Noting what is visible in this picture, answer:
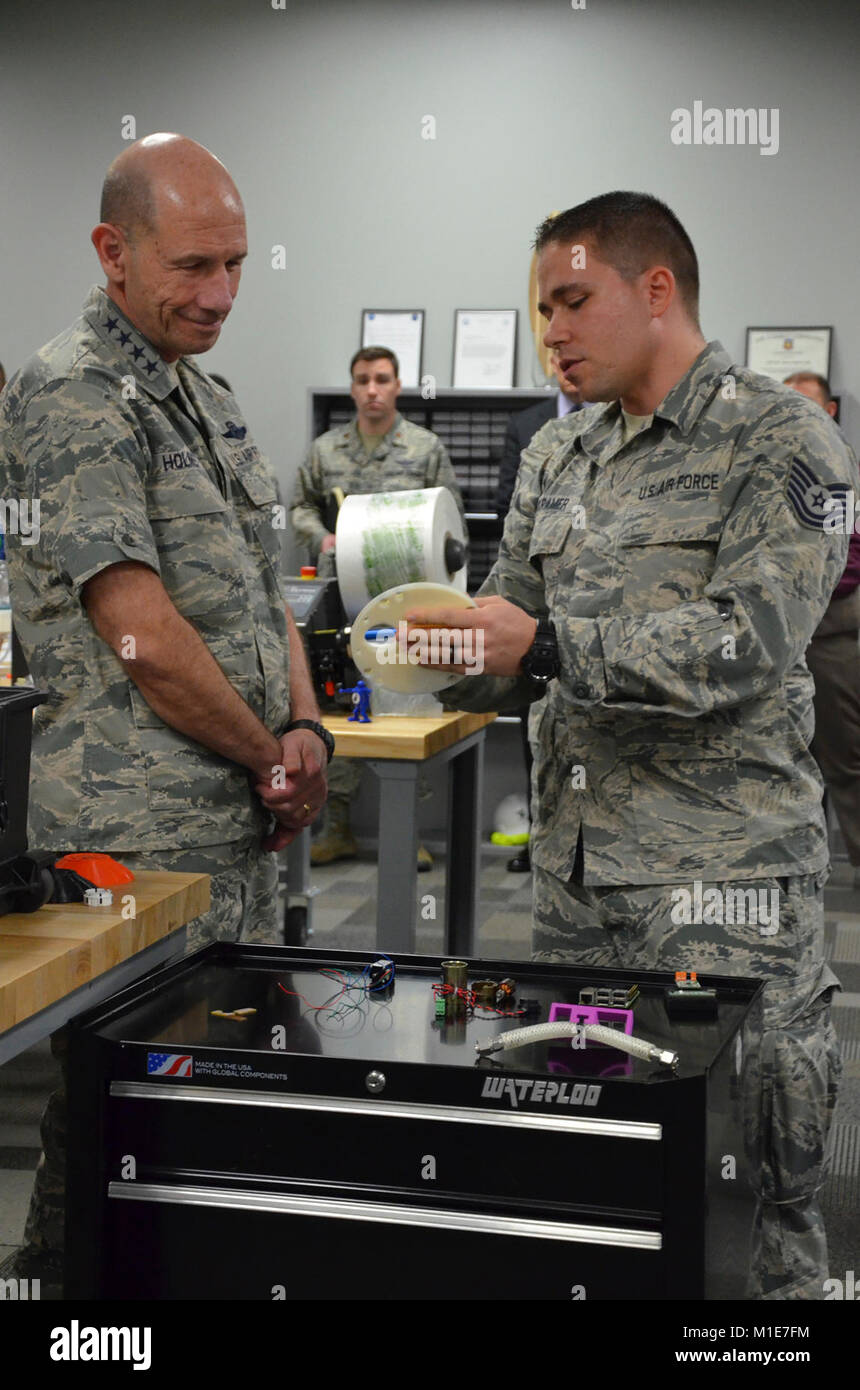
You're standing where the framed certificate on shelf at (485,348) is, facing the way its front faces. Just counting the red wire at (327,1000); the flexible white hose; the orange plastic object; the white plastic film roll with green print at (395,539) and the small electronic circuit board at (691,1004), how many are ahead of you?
5

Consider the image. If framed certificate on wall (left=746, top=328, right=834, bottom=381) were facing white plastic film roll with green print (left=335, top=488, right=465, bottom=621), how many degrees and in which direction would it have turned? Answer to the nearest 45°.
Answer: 0° — it already faces it

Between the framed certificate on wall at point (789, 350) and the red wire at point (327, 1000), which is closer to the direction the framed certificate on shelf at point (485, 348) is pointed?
the red wire

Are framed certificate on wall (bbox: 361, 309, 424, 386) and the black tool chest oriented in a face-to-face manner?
no

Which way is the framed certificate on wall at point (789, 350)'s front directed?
toward the camera

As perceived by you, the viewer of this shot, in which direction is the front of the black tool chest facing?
facing the viewer

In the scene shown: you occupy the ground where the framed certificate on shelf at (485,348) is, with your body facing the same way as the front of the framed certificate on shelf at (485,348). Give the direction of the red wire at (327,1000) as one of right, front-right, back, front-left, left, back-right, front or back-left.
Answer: front

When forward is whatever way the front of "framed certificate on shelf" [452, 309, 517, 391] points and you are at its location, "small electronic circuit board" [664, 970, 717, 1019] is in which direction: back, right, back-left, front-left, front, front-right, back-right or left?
front

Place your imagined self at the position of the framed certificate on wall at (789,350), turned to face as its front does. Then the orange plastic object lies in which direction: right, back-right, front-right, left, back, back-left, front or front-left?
front

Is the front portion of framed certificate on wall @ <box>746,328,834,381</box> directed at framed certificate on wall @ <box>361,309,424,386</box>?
no

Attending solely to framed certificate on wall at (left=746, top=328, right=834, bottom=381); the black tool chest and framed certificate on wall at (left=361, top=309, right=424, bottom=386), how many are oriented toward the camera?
3

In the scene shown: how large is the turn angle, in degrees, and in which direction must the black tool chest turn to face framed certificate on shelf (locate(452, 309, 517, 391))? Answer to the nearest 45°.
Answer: approximately 180°

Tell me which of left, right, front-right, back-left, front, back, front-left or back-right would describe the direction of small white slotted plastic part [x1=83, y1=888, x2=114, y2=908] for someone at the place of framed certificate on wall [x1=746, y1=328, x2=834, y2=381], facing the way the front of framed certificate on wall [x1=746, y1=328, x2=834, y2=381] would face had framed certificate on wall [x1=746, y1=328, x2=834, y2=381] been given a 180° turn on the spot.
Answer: back

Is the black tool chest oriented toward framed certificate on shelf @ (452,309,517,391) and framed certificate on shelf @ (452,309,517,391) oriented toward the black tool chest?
no

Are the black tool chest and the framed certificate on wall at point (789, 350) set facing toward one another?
no

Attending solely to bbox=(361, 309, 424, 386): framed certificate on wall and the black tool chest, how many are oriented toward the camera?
2

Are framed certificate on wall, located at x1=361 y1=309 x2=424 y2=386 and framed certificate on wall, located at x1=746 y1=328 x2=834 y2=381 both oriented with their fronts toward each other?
no

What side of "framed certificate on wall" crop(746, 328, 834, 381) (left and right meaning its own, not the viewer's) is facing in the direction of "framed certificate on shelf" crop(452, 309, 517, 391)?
right

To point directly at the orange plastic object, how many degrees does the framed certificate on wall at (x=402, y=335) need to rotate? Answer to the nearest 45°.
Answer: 0° — it already faces it

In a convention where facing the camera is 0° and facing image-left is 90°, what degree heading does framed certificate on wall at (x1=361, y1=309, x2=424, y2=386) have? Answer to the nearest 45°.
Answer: approximately 0°

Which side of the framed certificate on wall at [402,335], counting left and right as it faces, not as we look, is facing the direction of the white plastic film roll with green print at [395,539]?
front
